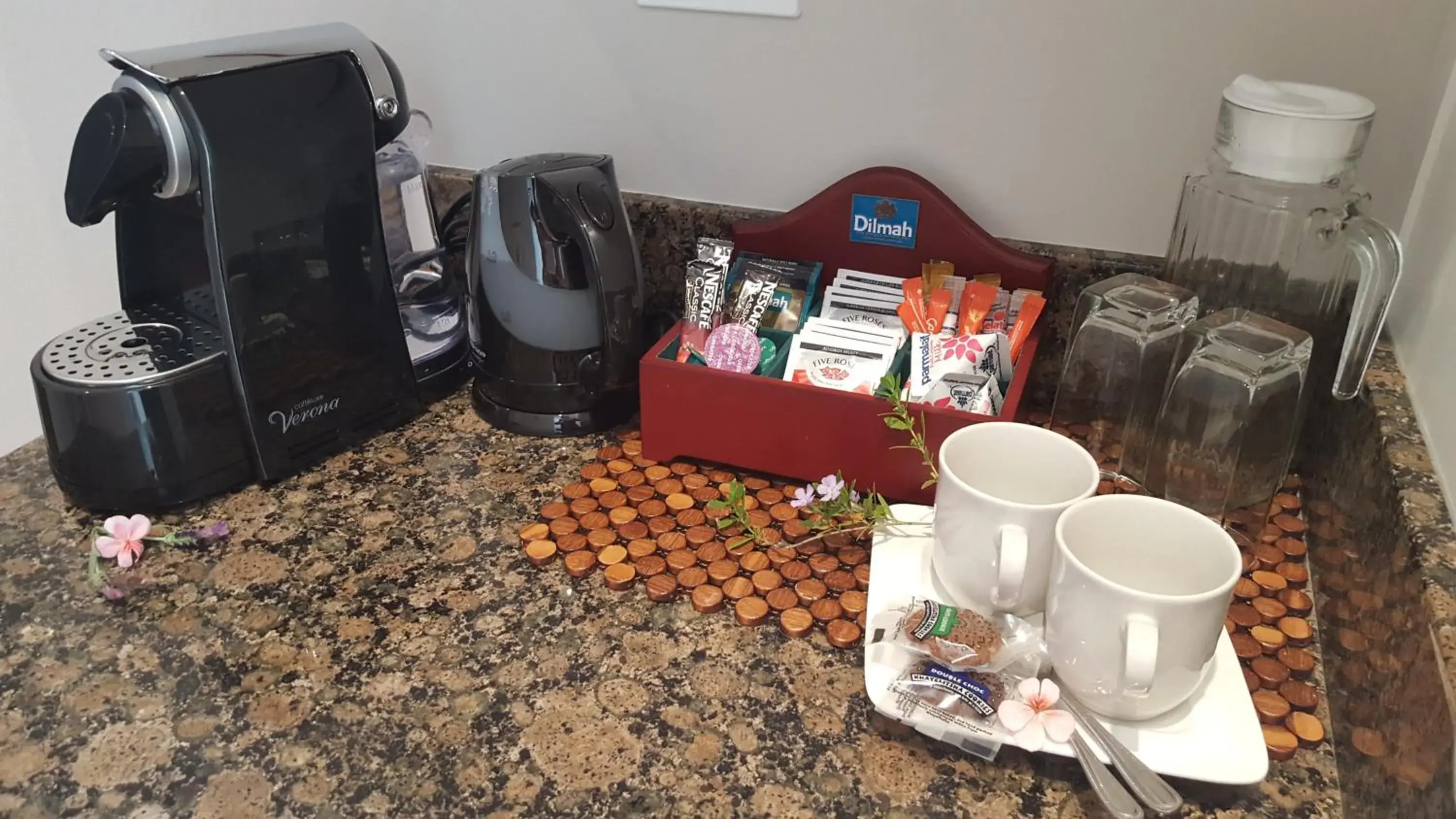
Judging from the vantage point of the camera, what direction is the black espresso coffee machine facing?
facing the viewer and to the left of the viewer

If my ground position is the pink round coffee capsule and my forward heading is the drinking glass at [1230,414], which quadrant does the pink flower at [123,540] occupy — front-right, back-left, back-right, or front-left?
back-right

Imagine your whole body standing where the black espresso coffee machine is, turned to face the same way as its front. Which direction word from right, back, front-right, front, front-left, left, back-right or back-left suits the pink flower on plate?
left

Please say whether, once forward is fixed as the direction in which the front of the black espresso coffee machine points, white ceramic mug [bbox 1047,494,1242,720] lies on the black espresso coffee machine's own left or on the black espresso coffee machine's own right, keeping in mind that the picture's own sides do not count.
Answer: on the black espresso coffee machine's own left

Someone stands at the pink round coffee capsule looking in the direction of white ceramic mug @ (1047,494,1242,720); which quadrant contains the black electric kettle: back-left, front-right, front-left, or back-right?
back-right

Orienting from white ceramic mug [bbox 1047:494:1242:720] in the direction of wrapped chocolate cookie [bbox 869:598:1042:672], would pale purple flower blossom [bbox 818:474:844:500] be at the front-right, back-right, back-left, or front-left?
front-right

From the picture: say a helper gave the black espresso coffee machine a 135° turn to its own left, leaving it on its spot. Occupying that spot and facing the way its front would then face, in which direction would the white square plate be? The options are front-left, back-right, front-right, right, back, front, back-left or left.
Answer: front-right

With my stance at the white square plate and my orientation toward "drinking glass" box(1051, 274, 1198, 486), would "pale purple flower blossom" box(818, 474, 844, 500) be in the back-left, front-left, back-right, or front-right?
front-left
